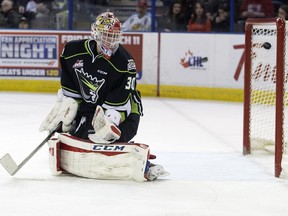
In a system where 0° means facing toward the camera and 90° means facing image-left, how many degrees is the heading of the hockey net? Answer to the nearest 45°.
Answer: approximately 90°

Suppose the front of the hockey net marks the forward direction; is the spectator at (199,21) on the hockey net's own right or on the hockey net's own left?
on the hockey net's own right

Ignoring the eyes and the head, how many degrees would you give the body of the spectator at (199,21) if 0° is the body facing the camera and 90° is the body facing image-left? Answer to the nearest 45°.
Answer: approximately 0°

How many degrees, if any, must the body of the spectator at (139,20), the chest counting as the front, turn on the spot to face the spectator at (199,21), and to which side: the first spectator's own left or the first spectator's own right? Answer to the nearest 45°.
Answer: approximately 90° to the first spectator's own left

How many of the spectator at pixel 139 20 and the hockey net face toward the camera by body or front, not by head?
1

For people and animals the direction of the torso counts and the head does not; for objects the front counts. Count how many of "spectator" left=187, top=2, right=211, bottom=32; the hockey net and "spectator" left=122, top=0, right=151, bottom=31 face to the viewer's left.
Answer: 1

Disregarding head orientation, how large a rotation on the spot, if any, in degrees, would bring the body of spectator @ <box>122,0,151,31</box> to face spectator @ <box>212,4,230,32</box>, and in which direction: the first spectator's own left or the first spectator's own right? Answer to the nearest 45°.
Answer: approximately 90° to the first spectator's own left

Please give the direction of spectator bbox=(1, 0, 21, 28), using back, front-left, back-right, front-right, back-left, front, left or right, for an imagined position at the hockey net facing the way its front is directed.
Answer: front-right

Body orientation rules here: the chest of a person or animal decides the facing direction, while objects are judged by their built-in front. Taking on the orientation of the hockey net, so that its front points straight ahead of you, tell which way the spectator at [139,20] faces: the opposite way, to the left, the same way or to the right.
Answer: to the left

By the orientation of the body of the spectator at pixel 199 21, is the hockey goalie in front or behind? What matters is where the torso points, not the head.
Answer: in front

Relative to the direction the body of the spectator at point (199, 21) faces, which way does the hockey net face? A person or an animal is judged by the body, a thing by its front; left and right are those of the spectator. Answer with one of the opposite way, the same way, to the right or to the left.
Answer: to the right

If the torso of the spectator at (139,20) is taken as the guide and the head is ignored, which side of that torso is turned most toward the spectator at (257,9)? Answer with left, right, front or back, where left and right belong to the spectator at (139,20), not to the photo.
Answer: left
